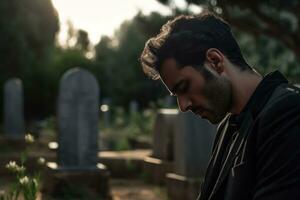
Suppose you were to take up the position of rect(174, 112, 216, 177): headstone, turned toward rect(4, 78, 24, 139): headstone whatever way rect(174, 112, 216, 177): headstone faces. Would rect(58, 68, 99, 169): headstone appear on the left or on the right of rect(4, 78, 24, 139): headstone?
left

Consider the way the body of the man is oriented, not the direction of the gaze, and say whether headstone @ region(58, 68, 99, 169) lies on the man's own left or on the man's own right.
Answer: on the man's own right

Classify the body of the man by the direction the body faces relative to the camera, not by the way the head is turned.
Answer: to the viewer's left

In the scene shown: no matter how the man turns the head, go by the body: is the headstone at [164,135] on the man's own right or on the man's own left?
on the man's own right

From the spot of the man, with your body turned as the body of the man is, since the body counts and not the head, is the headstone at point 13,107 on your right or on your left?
on your right

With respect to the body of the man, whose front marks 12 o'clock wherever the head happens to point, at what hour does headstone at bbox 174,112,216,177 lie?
The headstone is roughly at 3 o'clock from the man.
